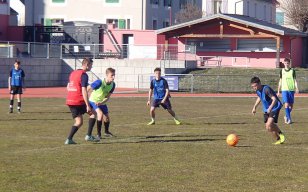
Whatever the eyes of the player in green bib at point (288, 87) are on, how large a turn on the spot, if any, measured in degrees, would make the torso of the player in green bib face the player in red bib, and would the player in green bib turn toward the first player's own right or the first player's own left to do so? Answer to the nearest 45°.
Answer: approximately 45° to the first player's own right

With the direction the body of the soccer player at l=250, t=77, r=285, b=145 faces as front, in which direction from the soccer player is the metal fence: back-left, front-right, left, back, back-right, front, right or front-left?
back-right

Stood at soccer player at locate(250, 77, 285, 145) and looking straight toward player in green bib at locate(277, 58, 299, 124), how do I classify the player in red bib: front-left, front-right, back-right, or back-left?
back-left

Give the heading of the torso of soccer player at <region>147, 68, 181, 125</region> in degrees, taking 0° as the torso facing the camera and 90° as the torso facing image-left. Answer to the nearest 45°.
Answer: approximately 0°

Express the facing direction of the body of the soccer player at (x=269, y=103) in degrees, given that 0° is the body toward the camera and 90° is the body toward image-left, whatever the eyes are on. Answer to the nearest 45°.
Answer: approximately 45°

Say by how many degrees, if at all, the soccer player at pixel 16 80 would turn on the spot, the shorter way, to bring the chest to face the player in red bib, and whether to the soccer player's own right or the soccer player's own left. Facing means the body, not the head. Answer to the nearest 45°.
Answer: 0° — they already face them

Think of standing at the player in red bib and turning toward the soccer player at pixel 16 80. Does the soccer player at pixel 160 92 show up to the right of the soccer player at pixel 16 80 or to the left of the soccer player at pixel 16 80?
right

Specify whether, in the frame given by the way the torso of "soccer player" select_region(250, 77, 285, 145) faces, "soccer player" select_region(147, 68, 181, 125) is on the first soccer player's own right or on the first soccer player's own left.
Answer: on the first soccer player's own right

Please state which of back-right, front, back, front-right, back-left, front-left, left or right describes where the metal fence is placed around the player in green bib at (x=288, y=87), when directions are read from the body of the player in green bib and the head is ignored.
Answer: back
